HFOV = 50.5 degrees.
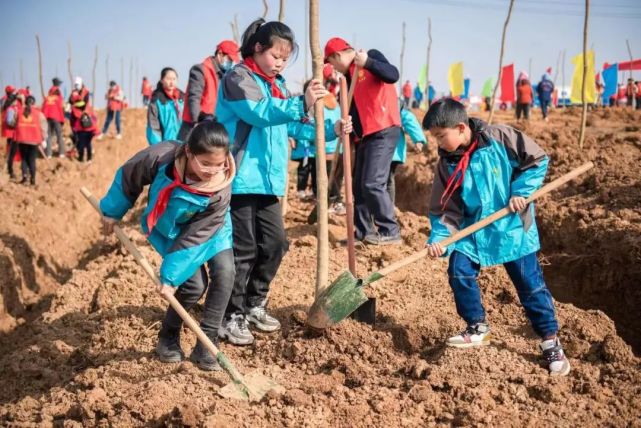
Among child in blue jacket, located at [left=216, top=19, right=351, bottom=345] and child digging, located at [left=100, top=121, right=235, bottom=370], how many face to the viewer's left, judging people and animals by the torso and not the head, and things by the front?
0

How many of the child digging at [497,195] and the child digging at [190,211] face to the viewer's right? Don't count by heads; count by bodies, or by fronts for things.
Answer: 0

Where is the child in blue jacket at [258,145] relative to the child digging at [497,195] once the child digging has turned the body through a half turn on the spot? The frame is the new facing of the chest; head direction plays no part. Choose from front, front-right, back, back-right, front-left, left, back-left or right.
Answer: back-left

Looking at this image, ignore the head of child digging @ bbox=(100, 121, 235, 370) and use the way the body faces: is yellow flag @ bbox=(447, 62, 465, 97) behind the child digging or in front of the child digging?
behind

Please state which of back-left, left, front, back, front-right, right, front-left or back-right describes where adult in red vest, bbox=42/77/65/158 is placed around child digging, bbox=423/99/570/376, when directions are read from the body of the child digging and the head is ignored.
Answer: right

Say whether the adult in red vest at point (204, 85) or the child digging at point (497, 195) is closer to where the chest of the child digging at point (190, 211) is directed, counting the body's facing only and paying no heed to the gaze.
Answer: the child digging

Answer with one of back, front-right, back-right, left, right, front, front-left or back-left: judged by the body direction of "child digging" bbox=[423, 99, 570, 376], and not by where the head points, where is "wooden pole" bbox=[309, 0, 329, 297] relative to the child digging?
front-right

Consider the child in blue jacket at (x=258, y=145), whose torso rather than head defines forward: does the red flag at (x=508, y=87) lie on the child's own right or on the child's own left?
on the child's own left

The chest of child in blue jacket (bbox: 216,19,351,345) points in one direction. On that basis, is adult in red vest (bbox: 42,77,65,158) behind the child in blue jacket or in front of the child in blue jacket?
behind

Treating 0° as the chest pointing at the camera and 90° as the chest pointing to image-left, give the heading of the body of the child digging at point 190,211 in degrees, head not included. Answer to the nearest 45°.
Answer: approximately 0°

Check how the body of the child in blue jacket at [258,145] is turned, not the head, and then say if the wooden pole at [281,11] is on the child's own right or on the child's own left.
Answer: on the child's own left

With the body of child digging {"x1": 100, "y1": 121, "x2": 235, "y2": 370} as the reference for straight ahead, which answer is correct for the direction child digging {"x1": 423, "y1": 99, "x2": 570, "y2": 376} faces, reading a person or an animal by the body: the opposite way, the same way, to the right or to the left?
to the right

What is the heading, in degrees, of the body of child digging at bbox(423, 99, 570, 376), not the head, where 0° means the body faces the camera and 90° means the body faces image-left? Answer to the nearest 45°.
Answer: approximately 45°

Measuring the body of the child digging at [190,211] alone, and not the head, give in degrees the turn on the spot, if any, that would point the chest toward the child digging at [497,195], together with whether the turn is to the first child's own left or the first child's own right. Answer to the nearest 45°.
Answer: approximately 90° to the first child's own left
